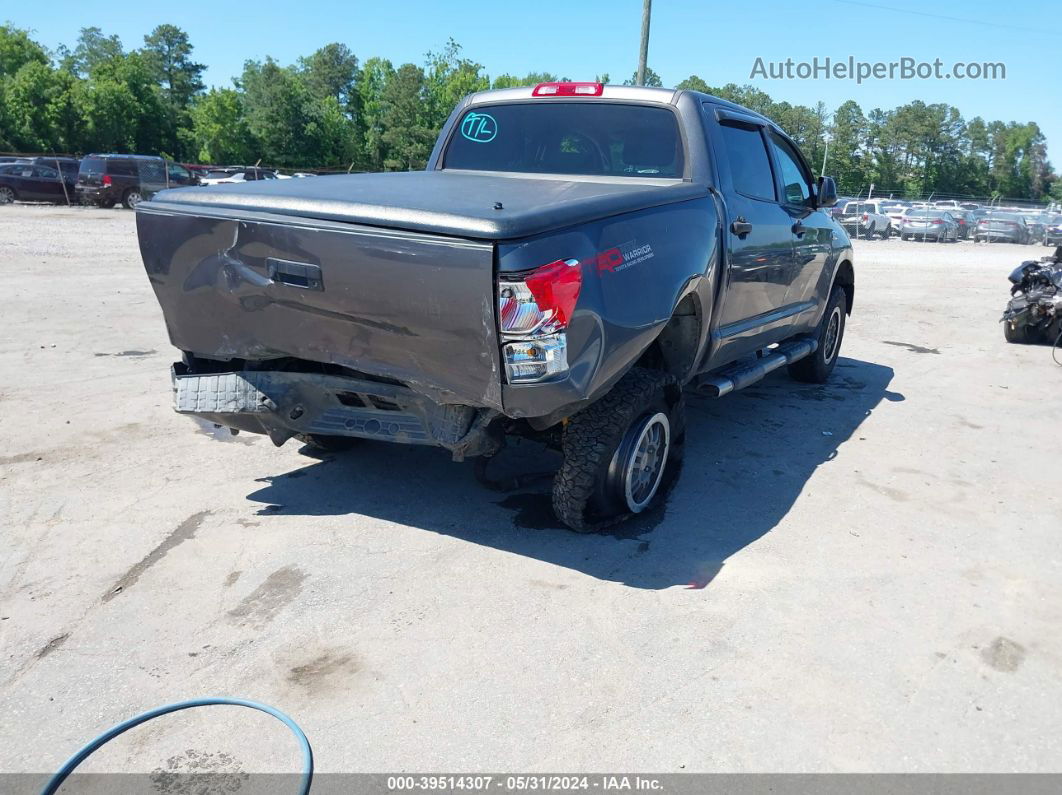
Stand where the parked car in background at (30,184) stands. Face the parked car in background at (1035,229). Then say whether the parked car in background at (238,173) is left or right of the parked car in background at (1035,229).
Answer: left

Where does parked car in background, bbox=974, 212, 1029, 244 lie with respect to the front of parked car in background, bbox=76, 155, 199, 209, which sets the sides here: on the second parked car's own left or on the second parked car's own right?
on the second parked car's own right

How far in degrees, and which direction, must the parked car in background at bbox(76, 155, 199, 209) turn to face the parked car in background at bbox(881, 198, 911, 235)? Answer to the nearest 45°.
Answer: approximately 45° to its right

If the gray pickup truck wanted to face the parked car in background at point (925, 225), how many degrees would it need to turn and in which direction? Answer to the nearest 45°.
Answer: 0° — it already faces it

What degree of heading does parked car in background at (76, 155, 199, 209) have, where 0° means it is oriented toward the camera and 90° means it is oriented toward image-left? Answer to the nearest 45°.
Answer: approximately 225°

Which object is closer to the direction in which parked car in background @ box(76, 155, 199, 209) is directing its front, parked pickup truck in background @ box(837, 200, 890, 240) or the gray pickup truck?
the parked pickup truck in background

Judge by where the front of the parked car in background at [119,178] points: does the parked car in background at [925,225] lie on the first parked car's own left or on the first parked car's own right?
on the first parked car's own right

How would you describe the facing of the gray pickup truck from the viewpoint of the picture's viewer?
facing away from the viewer and to the right of the viewer

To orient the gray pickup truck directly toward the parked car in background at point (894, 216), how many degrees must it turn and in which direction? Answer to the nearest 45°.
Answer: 0° — it already faces it
